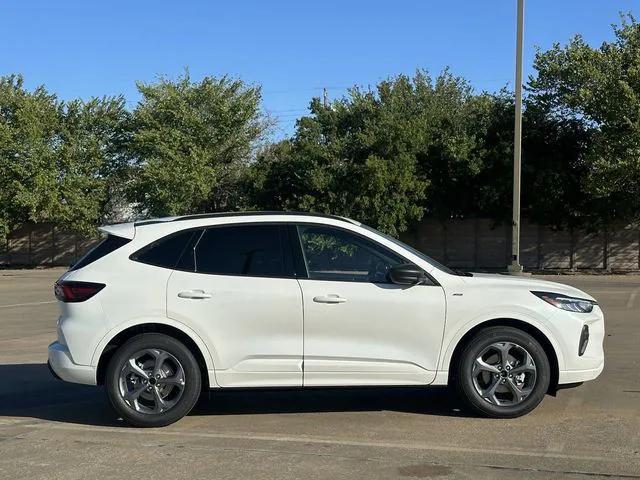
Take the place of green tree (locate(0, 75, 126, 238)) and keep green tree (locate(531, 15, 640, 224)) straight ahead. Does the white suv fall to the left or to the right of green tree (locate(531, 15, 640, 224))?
right

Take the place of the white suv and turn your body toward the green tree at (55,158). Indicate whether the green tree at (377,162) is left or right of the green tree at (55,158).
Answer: right

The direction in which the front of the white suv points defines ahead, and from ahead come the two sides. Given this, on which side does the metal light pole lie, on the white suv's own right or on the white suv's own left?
on the white suv's own left

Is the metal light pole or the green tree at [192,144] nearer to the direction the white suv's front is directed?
the metal light pole

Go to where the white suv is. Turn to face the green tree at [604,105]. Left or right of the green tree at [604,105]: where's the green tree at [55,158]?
left

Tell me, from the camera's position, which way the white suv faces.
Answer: facing to the right of the viewer

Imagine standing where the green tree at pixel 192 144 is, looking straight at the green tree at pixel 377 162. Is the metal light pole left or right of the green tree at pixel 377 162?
right

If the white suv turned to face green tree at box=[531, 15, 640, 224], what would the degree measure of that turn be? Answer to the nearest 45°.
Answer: approximately 45° to its left

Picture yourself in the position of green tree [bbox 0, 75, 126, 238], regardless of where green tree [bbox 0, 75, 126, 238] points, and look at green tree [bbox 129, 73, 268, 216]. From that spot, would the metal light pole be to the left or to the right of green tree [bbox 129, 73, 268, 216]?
right

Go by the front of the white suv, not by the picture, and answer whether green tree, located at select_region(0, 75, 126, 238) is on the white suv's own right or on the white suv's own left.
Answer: on the white suv's own left

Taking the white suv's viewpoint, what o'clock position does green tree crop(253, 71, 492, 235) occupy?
The green tree is roughly at 9 o'clock from the white suv.
